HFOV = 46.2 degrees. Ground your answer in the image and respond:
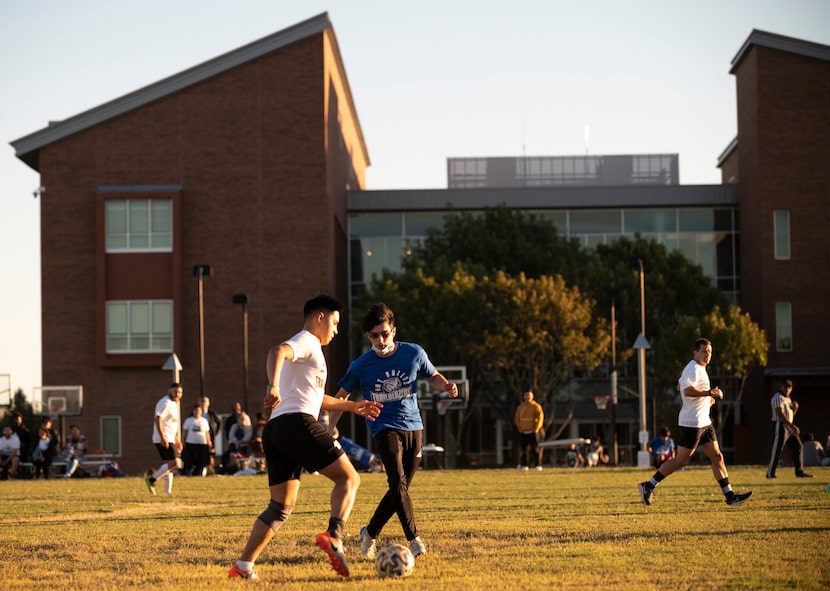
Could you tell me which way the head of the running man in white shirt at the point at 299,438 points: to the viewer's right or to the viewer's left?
to the viewer's right

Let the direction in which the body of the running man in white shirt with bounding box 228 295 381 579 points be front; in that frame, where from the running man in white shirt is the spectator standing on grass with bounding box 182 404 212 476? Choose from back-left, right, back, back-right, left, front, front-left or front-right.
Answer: left

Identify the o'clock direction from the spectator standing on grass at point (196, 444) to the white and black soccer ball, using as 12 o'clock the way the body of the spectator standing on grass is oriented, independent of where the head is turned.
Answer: The white and black soccer ball is roughly at 12 o'clock from the spectator standing on grass.

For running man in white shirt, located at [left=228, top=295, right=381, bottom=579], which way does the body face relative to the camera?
to the viewer's right

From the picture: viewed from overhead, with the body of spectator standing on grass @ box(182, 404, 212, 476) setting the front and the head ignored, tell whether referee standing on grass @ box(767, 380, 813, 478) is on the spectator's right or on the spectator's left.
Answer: on the spectator's left

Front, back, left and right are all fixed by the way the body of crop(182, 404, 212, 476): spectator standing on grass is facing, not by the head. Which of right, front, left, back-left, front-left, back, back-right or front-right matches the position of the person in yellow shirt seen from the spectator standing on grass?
left

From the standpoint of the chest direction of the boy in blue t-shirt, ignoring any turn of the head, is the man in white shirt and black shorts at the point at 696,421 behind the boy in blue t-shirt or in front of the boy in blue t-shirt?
behind
